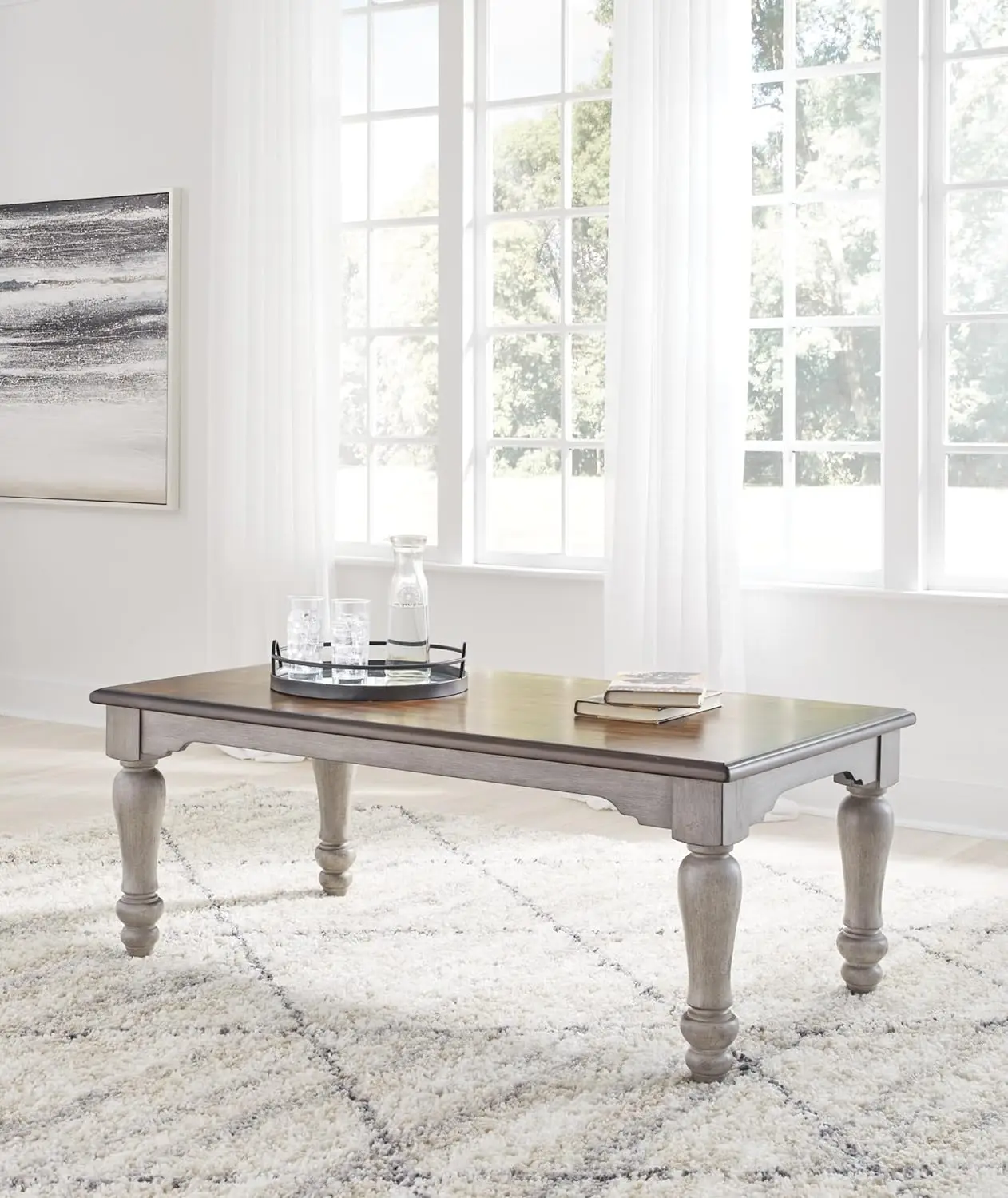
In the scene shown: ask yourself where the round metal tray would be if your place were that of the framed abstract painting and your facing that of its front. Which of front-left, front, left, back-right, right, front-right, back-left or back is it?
front-left

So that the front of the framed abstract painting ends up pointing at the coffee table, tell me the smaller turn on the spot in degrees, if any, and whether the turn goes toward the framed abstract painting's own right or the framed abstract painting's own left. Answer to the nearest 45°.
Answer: approximately 45° to the framed abstract painting's own left

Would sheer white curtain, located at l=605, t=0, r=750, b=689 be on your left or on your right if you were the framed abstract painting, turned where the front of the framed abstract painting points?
on your left

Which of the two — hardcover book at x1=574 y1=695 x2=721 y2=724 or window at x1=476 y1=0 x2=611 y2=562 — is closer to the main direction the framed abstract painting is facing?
the hardcover book

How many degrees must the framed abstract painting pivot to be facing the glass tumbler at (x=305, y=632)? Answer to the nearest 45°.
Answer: approximately 45° to its left

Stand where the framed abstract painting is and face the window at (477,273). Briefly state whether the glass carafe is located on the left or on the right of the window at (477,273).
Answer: right

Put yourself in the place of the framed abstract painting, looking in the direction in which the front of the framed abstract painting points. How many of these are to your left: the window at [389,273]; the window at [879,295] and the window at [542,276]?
3

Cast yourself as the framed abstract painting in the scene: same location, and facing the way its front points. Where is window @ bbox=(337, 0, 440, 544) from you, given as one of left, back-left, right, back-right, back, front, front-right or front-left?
left

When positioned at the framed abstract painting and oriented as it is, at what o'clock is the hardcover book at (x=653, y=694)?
The hardcover book is roughly at 10 o'clock from the framed abstract painting.

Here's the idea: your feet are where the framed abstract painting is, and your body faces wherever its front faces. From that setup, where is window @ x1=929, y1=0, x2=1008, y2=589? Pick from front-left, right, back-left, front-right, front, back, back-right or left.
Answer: left
